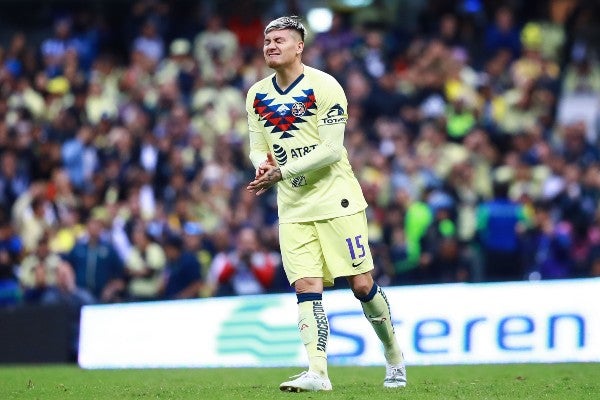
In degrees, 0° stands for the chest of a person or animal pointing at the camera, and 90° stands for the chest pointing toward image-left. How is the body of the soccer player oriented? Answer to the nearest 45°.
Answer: approximately 45°

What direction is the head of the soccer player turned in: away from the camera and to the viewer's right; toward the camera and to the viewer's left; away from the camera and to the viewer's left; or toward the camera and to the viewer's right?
toward the camera and to the viewer's left
